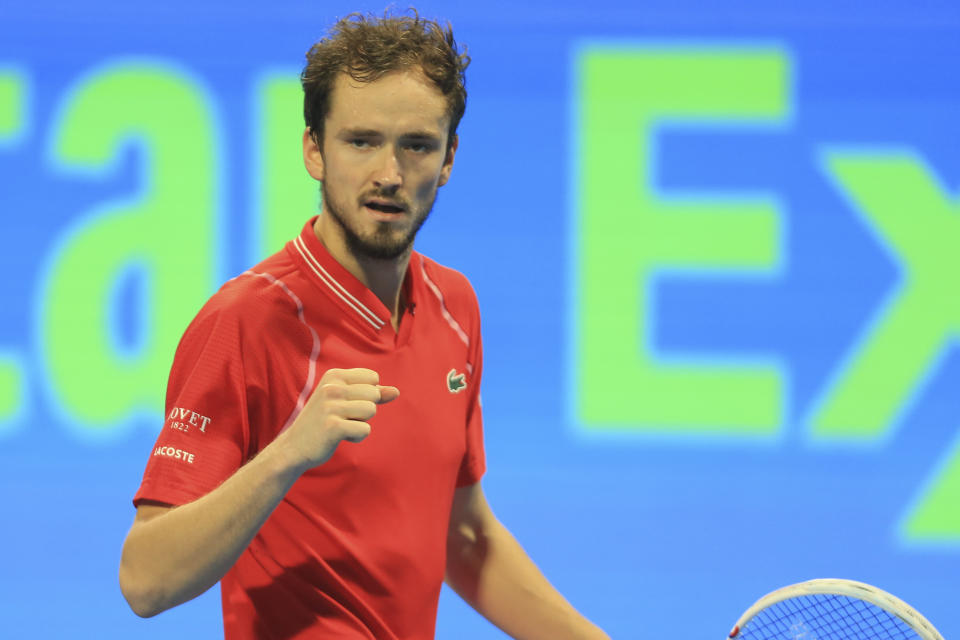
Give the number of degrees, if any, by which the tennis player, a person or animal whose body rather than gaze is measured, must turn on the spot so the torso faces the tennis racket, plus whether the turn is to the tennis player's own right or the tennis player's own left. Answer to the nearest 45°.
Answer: approximately 45° to the tennis player's own left

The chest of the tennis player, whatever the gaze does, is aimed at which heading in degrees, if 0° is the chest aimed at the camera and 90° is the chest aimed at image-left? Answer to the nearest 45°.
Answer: approximately 315°
